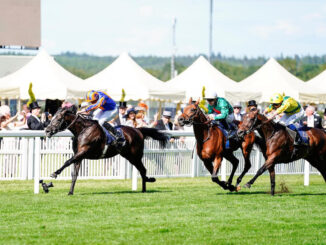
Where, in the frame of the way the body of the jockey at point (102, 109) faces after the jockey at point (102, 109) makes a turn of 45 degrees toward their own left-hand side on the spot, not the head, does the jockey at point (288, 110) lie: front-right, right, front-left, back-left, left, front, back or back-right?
back-left

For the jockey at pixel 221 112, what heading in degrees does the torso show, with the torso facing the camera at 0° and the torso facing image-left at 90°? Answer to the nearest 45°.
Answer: approximately 45°

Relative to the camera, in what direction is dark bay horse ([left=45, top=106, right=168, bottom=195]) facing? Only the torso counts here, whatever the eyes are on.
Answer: to the viewer's left

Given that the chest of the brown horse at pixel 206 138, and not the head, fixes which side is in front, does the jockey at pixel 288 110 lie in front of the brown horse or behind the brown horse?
behind

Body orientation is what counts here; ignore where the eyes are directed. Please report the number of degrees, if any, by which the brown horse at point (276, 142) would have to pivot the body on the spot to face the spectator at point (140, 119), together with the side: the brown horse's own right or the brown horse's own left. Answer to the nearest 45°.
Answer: approximately 45° to the brown horse's own right

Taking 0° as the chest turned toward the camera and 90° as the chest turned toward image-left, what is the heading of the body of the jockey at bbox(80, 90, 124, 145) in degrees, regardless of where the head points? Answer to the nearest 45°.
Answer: approximately 90°

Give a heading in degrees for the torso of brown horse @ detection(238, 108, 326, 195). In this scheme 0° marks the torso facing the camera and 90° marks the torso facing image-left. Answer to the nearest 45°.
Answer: approximately 90°
